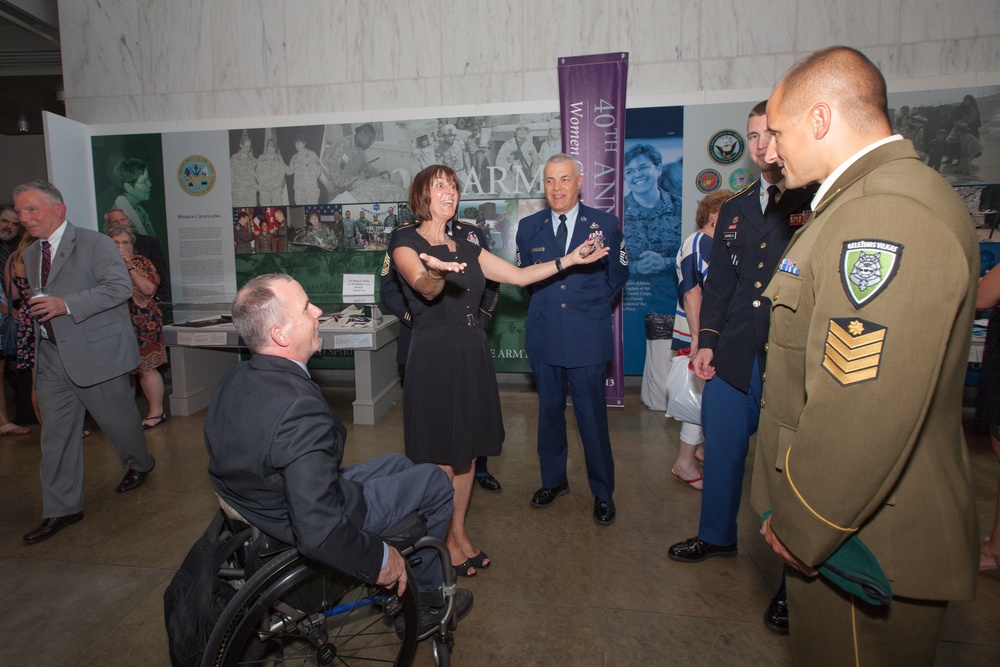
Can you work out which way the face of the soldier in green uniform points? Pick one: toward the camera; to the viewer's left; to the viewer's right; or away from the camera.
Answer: to the viewer's left

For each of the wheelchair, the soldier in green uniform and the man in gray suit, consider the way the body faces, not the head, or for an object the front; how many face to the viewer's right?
1

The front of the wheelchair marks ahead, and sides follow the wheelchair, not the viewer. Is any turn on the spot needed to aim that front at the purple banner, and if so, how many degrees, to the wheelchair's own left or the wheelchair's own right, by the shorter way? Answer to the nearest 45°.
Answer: approximately 45° to the wheelchair's own left

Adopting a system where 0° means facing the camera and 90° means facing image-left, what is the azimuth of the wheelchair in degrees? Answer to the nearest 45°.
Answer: approximately 270°

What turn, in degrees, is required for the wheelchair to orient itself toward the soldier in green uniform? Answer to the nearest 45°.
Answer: approximately 45° to its right

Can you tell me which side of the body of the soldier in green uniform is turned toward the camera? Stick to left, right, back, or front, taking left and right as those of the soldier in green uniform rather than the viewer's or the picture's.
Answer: left

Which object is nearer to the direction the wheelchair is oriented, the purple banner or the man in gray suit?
the purple banner

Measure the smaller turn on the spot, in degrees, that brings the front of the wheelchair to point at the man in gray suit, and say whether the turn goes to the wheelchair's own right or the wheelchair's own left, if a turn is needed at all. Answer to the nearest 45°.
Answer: approximately 135° to the wheelchair's own left

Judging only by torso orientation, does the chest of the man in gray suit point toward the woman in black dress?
no

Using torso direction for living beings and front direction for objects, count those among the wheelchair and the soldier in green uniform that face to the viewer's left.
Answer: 1

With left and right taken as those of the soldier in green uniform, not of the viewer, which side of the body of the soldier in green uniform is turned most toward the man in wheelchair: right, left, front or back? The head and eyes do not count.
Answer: front

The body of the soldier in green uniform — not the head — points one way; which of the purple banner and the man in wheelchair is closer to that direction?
the man in wheelchair
